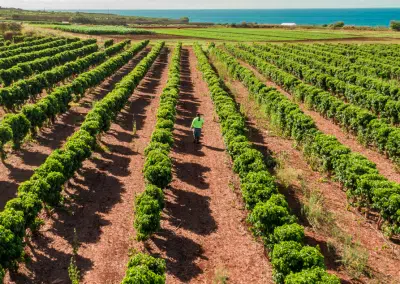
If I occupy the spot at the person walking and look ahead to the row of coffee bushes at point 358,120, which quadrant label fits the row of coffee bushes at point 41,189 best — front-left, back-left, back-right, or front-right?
back-right

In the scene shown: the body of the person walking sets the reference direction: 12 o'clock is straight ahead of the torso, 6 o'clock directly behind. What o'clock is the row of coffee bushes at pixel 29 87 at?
The row of coffee bushes is roughly at 10 o'clock from the person walking.

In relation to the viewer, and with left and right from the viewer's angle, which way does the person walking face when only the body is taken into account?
facing away from the viewer

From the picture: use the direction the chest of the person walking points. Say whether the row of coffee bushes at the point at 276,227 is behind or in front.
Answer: behind

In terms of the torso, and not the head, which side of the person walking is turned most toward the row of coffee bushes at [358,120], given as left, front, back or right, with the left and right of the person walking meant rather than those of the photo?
right

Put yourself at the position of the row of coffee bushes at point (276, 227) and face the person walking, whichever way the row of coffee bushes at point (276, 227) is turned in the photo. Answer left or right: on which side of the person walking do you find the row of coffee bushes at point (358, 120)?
right
